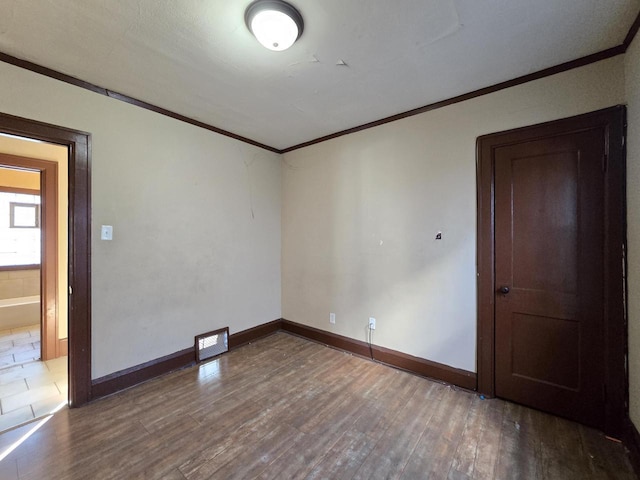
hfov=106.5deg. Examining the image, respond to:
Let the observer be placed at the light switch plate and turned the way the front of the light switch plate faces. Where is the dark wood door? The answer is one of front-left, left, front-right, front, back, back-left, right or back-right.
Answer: front-left

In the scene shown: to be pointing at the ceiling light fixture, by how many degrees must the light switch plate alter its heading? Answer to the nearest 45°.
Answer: approximately 45° to its left

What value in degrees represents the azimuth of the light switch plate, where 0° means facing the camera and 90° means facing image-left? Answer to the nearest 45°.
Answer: approximately 0°
